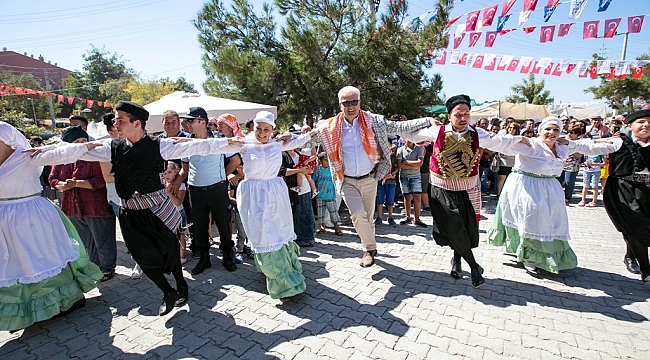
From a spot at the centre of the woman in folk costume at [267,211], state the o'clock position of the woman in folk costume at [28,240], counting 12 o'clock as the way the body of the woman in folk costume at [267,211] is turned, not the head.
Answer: the woman in folk costume at [28,240] is roughly at 3 o'clock from the woman in folk costume at [267,211].

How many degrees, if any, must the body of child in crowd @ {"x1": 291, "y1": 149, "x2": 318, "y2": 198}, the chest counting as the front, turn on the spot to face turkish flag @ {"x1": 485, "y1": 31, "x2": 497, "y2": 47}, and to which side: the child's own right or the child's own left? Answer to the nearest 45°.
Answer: approximately 180°

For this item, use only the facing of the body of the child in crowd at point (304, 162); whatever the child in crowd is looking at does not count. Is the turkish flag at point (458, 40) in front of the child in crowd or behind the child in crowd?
behind

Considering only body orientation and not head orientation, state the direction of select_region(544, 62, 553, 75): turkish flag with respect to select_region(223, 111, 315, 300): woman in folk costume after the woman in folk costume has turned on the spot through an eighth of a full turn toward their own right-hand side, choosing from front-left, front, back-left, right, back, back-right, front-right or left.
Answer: back

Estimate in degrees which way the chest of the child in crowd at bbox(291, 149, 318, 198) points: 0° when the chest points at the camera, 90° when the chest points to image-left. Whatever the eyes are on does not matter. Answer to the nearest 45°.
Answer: approximately 45°

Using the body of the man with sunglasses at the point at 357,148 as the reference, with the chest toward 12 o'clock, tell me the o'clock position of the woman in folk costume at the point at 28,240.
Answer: The woman in folk costume is roughly at 2 o'clock from the man with sunglasses.

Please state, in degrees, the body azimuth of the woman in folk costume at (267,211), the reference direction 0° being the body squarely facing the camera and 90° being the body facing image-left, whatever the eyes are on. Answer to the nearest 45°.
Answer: approximately 0°

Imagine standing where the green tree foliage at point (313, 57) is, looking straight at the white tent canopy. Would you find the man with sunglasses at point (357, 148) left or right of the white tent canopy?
left

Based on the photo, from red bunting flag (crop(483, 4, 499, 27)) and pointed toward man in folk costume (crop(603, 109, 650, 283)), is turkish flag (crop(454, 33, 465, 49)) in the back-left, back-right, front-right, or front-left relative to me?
back-right

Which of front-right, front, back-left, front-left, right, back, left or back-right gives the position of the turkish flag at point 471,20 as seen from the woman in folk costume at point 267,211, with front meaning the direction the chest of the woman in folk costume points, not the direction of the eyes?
back-left

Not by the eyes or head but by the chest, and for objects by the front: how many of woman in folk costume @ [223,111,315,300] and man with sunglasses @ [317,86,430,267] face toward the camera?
2
